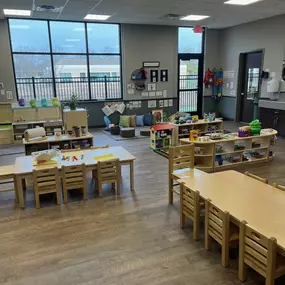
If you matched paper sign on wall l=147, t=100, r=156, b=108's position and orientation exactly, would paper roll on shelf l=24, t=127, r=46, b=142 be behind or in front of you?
in front

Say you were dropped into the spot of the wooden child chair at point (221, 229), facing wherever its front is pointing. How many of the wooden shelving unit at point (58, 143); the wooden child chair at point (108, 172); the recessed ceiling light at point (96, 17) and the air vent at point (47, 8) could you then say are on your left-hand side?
4

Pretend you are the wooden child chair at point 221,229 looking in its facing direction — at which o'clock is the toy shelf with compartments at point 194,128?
The toy shelf with compartments is roughly at 10 o'clock from the wooden child chair.

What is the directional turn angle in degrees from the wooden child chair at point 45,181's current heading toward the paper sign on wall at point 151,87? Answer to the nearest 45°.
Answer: approximately 45° to its right

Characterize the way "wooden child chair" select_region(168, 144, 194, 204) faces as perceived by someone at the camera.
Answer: facing the viewer and to the right of the viewer

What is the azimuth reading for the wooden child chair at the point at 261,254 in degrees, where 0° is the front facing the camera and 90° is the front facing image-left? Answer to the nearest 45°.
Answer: approximately 225°

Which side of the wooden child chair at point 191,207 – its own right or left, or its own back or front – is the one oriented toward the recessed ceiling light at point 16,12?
left

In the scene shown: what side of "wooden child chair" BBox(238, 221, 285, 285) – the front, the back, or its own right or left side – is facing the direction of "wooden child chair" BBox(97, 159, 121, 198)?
left

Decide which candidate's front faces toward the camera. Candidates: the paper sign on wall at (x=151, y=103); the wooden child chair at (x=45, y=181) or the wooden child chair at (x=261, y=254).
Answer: the paper sign on wall

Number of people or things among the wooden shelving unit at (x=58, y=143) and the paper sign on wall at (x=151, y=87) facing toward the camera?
2

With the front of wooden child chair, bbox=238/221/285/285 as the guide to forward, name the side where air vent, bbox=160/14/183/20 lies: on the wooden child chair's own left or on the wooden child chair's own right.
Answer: on the wooden child chair's own left

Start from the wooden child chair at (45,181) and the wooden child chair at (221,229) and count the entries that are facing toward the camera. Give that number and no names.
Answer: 0

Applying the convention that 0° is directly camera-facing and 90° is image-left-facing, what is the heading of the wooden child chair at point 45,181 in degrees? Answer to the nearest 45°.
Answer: approximately 180°

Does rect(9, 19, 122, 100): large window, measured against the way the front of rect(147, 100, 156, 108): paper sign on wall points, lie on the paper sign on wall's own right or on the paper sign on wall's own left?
on the paper sign on wall's own right

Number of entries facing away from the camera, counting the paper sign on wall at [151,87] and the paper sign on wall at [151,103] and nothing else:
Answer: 0
